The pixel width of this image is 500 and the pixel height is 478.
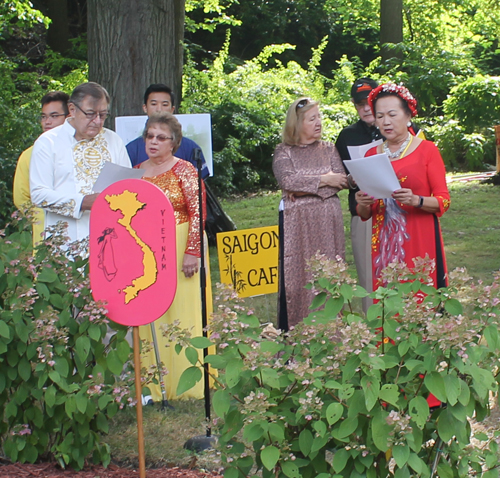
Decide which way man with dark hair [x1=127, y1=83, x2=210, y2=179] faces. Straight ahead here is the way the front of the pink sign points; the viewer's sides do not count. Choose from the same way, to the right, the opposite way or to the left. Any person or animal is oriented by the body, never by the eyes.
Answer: the same way

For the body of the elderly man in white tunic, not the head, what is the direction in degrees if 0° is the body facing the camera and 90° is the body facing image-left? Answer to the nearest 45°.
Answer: approximately 315°

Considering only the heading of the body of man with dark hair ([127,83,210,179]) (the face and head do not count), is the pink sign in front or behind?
in front

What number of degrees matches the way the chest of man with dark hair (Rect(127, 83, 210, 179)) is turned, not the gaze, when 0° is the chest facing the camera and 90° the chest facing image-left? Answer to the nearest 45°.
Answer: approximately 0°

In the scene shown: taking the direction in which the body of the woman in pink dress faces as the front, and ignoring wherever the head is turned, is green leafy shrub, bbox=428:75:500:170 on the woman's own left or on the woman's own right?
on the woman's own left

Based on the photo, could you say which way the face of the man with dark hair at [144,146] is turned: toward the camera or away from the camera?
toward the camera

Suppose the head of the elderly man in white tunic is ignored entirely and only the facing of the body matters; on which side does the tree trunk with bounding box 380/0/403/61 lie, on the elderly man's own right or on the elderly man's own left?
on the elderly man's own left

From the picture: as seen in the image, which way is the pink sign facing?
toward the camera

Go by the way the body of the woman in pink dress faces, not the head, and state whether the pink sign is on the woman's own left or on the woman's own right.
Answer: on the woman's own right

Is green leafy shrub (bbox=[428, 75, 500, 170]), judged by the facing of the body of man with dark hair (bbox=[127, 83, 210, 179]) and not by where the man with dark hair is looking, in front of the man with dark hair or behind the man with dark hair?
behind

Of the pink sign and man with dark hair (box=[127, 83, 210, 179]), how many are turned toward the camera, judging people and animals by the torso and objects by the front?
2

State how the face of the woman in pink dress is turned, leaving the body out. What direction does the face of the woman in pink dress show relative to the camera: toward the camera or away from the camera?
toward the camera

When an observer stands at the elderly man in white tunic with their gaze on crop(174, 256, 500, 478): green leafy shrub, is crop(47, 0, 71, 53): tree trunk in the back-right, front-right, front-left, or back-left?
back-left

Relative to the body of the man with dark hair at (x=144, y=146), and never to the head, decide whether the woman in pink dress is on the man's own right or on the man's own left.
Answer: on the man's own left
